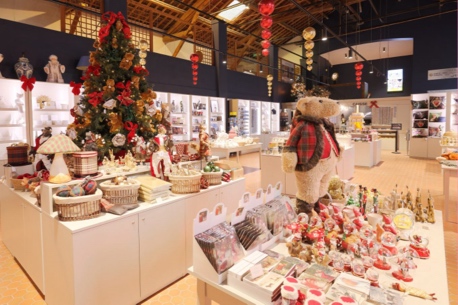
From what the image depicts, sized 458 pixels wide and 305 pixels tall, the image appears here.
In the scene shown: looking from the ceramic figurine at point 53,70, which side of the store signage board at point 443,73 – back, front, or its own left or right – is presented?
front

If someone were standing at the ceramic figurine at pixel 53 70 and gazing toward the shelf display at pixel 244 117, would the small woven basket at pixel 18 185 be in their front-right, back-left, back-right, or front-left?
back-right

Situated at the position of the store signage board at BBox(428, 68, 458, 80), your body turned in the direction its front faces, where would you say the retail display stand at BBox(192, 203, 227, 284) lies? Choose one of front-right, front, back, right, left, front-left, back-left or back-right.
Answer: front-left

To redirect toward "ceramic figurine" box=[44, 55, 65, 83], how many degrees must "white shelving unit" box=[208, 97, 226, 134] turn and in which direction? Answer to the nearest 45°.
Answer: approximately 90° to its right

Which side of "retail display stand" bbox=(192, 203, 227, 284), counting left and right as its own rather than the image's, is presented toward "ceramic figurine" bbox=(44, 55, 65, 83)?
back

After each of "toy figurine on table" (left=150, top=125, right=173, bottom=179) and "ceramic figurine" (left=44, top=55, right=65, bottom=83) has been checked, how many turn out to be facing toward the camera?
2

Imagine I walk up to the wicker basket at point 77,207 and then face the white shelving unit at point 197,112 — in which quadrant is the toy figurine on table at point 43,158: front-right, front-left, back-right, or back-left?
front-left

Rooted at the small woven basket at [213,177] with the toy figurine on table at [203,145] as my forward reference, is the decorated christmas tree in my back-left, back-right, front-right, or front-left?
front-left

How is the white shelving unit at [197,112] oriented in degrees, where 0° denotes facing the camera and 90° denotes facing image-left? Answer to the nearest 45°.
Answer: approximately 315°

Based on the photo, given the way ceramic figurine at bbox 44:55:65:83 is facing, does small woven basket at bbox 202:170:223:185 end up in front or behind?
in front

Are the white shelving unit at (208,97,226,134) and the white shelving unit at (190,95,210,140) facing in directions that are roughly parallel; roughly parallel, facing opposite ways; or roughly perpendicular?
roughly parallel

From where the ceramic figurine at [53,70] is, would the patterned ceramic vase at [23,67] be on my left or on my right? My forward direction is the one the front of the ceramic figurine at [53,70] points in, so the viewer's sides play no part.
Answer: on my right

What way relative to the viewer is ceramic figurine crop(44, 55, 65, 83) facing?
toward the camera

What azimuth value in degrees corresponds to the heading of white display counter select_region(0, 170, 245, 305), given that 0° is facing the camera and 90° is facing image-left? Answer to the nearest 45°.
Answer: approximately 315°

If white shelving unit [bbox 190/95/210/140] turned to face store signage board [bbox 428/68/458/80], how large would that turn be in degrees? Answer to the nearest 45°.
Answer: approximately 45° to its left

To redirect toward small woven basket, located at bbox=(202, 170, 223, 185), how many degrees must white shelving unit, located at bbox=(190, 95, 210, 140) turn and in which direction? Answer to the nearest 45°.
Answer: approximately 45° to its right

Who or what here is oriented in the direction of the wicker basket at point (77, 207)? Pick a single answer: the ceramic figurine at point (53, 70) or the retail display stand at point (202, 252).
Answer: the ceramic figurine

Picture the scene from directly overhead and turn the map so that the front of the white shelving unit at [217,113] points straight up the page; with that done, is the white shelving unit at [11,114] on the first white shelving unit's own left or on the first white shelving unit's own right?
on the first white shelving unit's own right
